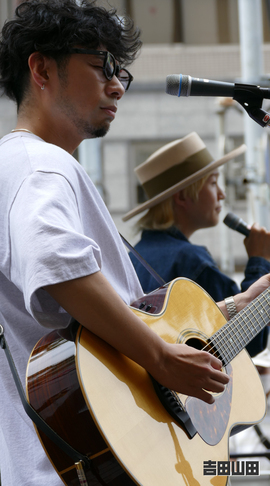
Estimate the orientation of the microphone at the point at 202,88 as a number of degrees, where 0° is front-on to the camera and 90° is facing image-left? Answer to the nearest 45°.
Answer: approximately 90°

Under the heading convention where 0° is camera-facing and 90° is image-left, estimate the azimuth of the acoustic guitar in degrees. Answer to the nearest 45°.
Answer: approximately 315°

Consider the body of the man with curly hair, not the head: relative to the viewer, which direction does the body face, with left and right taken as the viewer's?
facing to the right of the viewer

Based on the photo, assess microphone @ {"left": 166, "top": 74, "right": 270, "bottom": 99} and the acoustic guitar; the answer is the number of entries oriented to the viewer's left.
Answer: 1

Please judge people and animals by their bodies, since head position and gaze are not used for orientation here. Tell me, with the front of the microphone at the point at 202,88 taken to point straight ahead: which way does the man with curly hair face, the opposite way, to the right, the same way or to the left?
the opposite way

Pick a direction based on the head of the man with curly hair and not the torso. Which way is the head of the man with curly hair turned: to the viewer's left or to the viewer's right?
to the viewer's right

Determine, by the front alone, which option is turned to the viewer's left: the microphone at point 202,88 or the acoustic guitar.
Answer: the microphone

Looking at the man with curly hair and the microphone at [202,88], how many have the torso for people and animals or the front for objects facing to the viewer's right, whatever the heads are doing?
1
